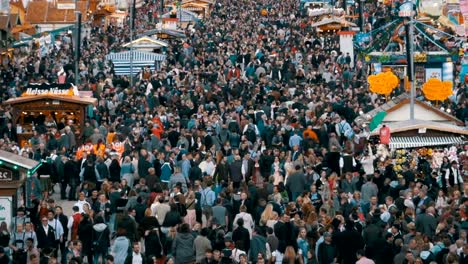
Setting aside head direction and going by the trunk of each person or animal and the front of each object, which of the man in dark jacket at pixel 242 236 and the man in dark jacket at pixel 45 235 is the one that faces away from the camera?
the man in dark jacket at pixel 242 236

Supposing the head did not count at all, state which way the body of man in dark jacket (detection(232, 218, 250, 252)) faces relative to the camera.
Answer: away from the camera

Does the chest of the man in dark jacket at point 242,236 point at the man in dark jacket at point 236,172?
yes

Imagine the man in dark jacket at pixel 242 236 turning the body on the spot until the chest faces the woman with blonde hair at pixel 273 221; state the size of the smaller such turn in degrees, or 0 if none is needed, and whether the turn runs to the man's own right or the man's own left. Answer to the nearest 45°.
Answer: approximately 45° to the man's own right

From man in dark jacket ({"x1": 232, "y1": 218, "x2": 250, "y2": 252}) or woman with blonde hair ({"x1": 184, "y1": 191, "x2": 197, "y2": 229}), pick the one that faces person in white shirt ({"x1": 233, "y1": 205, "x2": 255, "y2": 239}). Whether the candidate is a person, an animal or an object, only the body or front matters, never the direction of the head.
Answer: the man in dark jacket

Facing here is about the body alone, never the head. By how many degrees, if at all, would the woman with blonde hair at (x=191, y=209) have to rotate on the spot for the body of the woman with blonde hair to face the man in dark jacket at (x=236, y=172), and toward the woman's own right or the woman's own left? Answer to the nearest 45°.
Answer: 0° — they already face them

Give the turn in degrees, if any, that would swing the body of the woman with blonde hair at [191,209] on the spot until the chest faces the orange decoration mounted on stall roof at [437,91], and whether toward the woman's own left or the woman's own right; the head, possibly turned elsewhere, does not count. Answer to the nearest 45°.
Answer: approximately 45° to the woman's own right

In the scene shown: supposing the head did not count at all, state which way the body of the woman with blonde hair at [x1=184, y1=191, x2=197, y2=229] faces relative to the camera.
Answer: away from the camera
